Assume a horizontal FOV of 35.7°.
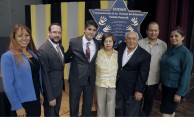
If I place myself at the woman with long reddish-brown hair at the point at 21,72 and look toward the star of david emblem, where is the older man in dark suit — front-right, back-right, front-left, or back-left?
front-right

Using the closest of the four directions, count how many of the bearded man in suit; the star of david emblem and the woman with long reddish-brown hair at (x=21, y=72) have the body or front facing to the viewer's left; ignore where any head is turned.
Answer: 0

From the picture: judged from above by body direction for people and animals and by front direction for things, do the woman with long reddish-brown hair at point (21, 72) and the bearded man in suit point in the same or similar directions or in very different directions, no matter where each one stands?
same or similar directions

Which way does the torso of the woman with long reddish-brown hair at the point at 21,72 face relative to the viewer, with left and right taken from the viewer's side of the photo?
facing the viewer and to the right of the viewer

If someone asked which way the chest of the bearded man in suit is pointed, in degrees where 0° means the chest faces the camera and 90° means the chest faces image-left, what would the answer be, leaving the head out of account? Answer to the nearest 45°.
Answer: approximately 315°

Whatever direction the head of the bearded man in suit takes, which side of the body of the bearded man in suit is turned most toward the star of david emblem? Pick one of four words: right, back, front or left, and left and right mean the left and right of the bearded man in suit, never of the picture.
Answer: left

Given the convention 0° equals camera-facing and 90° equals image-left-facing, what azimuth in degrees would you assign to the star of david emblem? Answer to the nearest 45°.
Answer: approximately 0°

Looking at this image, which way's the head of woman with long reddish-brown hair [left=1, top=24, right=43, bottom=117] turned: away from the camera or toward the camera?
toward the camera

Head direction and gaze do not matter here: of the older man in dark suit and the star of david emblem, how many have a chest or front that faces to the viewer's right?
0
